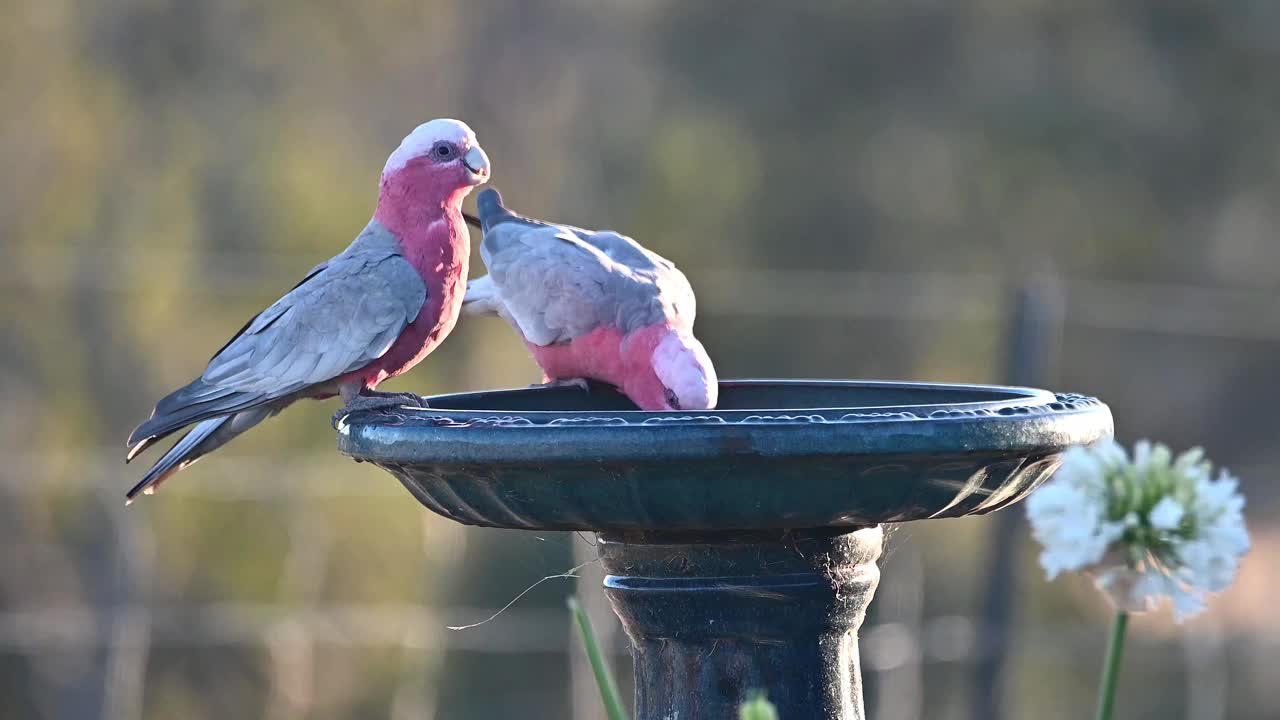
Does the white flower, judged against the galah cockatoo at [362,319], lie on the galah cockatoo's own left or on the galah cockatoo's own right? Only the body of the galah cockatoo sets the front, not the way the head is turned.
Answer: on the galah cockatoo's own right

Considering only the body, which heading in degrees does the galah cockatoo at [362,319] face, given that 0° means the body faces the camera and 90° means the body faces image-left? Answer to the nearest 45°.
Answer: approximately 270°
